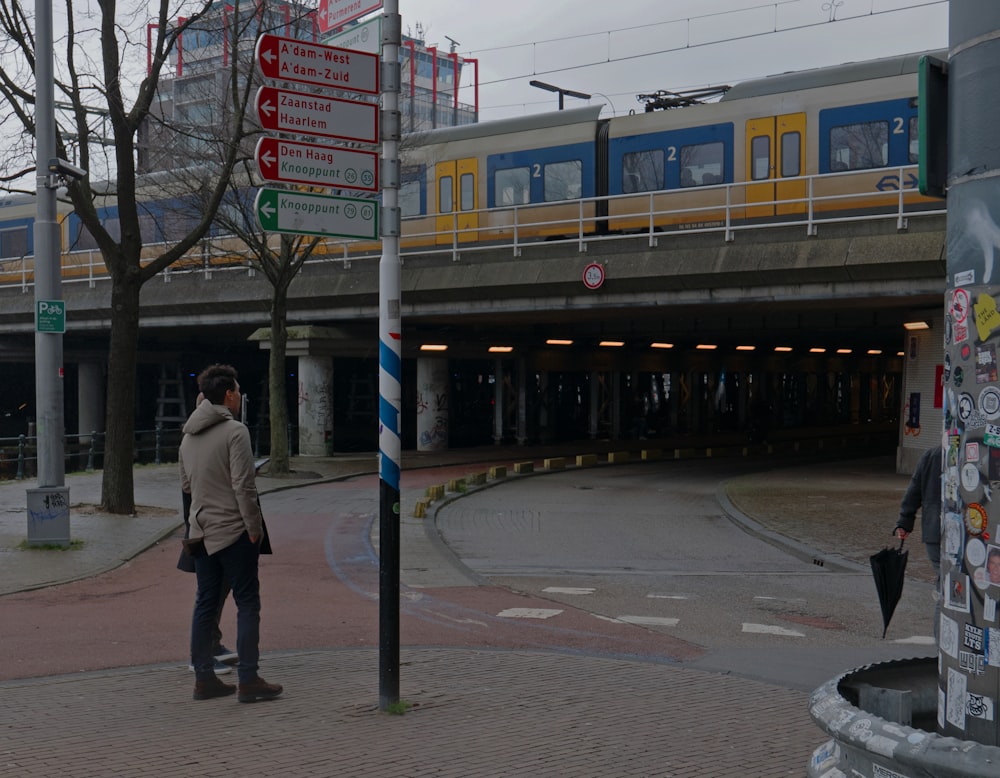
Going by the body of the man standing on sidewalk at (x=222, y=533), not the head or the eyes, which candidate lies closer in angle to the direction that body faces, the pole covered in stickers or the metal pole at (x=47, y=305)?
the metal pole

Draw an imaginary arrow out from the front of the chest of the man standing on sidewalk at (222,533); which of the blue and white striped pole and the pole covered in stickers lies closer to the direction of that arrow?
the blue and white striped pole

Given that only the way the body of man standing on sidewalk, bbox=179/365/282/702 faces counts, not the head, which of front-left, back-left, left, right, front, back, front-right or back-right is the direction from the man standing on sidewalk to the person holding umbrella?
front-right

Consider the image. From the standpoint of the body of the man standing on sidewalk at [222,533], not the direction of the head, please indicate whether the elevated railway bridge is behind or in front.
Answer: in front

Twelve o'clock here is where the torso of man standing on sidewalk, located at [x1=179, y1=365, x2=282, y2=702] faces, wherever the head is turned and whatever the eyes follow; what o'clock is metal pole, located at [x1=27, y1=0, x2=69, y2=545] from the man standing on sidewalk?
The metal pole is roughly at 10 o'clock from the man standing on sidewalk.

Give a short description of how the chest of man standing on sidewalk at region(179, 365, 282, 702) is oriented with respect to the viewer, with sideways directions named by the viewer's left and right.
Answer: facing away from the viewer and to the right of the viewer

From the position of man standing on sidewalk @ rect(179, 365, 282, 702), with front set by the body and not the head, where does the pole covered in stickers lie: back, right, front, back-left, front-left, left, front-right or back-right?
right

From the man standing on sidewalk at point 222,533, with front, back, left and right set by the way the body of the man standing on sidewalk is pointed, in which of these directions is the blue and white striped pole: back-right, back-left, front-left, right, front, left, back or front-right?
front-right

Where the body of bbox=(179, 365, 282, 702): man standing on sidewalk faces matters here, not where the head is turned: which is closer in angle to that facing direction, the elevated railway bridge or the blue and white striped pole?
the elevated railway bridge

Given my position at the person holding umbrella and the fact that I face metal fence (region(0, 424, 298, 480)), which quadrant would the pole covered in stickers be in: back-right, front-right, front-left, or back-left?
back-left

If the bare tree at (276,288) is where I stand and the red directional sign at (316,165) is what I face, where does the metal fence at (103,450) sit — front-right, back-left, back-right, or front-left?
back-right
